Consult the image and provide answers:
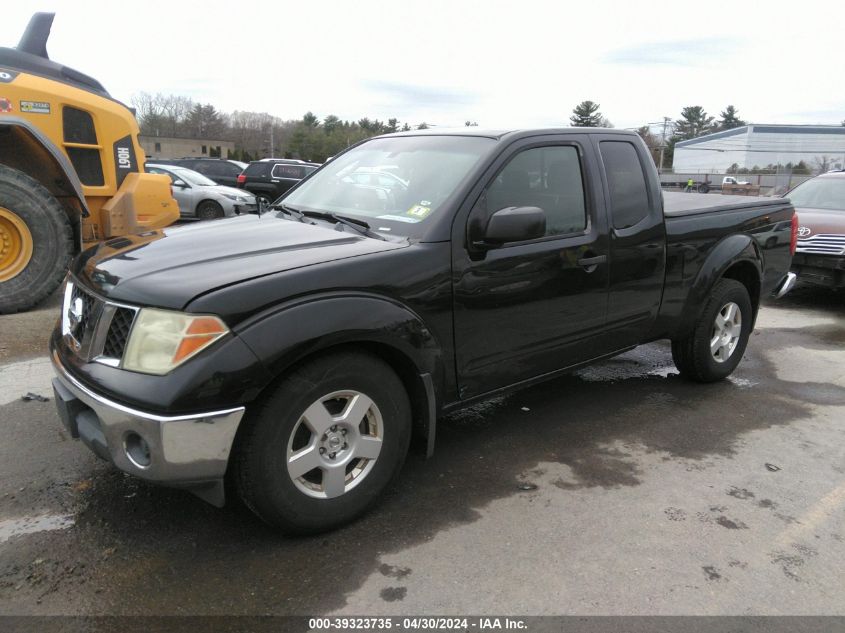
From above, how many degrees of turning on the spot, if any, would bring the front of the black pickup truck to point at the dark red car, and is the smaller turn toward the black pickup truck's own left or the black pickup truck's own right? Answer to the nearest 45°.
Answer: approximately 180°

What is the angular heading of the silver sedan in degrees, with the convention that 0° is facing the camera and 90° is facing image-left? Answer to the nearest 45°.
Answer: approximately 315°

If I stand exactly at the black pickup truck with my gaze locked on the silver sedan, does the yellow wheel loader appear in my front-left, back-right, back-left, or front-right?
front-left

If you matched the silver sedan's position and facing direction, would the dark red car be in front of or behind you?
in front

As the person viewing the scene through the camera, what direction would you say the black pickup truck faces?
facing the viewer and to the left of the viewer

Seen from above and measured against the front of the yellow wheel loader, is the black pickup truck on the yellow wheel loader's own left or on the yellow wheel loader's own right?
on the yellow wheel loader's own left

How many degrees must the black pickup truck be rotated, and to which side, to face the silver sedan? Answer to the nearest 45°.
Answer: approximately 135° to its right

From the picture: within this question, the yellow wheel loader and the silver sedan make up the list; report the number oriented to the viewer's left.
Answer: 1
